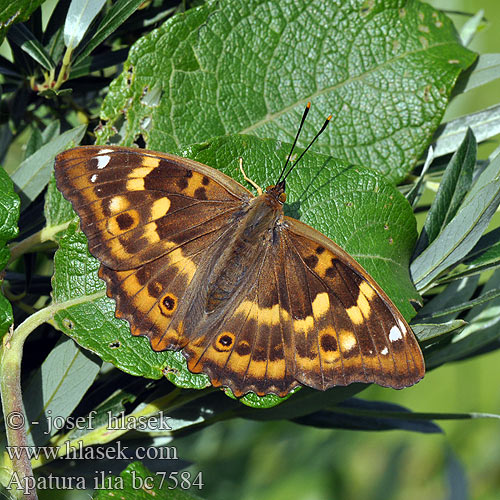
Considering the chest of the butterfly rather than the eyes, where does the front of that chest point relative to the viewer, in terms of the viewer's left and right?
facing away from the viewer and to the right of the viewer
